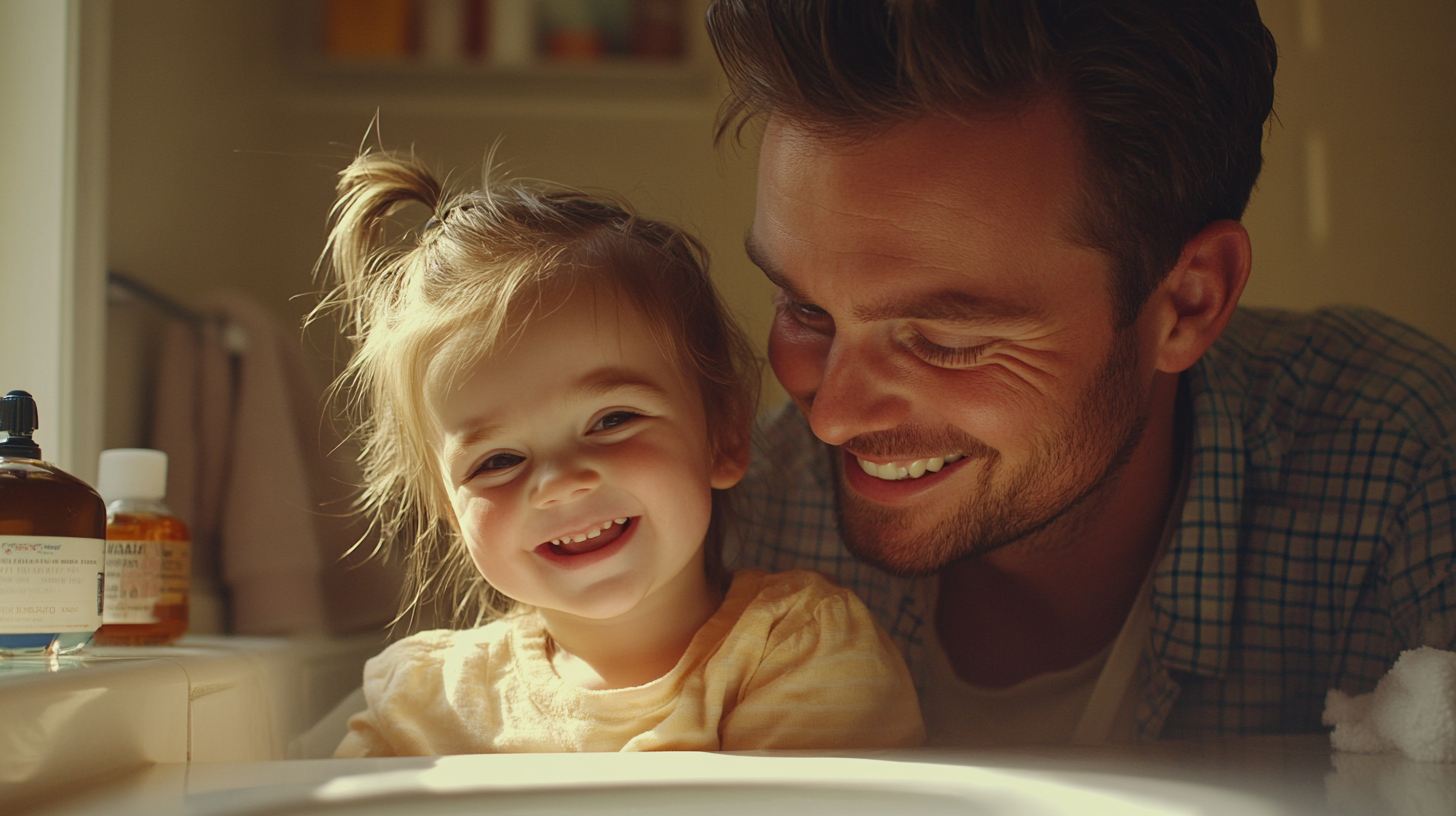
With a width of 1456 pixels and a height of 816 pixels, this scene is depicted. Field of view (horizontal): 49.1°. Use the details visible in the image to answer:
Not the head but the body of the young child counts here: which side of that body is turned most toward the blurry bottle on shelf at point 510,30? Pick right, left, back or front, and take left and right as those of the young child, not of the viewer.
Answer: back

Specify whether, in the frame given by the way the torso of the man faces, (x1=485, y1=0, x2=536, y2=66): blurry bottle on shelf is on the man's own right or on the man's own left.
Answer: on the man's own right

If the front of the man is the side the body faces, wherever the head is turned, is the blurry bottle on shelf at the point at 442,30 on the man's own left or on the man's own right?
on the man's own right

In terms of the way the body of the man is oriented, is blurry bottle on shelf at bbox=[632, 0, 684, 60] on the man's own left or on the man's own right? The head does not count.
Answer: on the man's own right

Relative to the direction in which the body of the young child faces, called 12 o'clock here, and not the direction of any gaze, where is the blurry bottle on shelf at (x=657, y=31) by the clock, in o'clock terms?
The blurry bottle on shelf is roughly at 6 o'clock from the young child.

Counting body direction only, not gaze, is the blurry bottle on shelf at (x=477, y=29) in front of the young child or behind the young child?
behind

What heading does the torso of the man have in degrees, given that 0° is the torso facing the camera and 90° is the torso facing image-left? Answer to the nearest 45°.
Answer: approximately 45°

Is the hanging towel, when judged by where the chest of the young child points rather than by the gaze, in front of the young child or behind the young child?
behind

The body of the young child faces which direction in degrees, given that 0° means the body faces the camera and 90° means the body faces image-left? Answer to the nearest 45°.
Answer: approximately 0°
